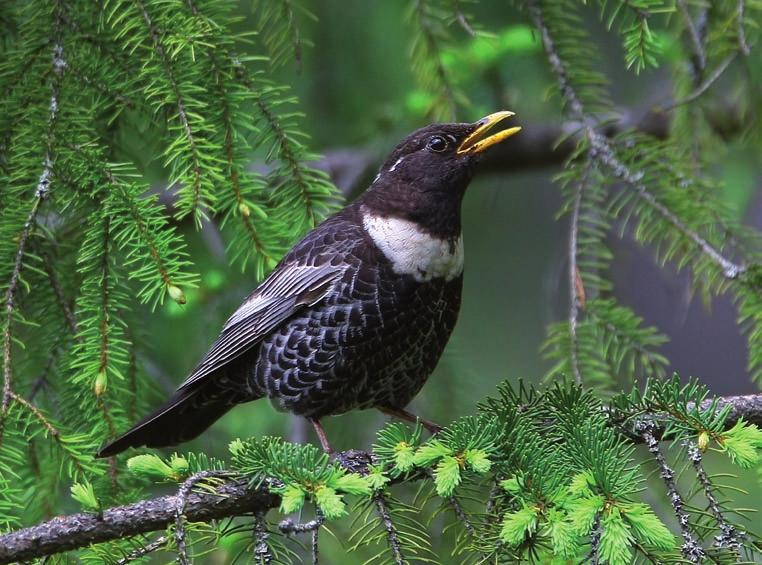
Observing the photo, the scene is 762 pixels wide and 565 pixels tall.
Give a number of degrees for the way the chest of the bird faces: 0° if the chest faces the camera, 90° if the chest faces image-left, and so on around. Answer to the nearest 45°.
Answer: approximately 270°
